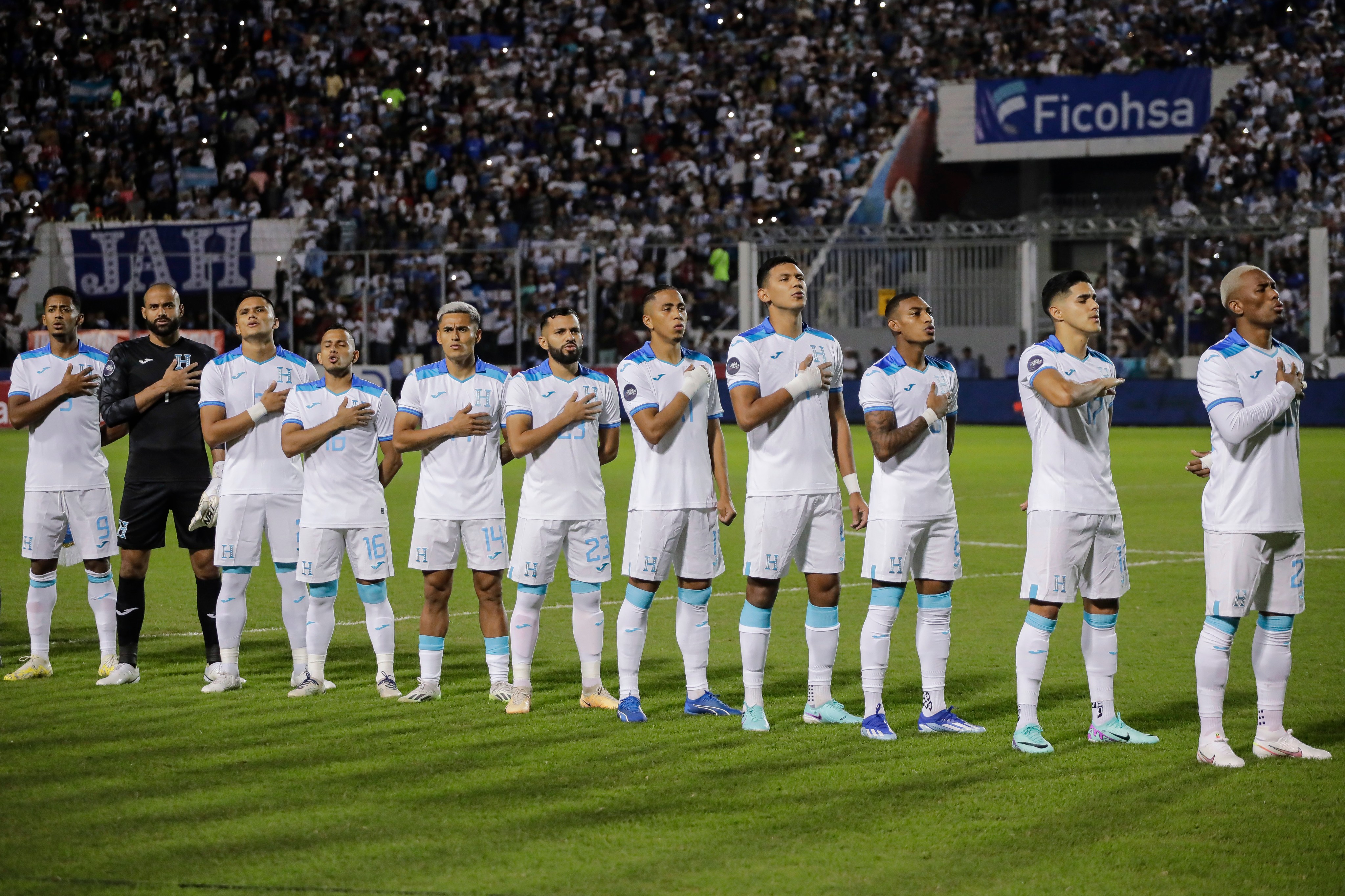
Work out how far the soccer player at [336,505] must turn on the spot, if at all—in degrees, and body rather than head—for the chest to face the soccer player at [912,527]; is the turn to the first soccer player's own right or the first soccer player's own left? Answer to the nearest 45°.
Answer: approximately 45° to the first soccer player's own left

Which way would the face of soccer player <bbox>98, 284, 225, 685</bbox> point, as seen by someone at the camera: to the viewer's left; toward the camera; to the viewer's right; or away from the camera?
toward the camera

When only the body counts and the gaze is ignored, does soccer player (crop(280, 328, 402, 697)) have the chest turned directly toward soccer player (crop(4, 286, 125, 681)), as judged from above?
no

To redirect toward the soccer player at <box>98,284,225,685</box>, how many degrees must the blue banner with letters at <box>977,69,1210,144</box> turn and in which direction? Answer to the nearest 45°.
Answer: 0° — it already faces them

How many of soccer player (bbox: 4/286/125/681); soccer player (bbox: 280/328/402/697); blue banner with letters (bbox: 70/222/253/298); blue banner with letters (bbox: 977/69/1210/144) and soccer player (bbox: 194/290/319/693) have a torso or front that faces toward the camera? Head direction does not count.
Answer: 5

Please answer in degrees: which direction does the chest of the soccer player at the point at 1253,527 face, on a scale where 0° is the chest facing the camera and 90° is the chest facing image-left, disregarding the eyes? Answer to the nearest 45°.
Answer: approximately 315°

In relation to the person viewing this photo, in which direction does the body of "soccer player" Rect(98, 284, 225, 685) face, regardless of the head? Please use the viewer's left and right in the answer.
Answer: facing the viewer

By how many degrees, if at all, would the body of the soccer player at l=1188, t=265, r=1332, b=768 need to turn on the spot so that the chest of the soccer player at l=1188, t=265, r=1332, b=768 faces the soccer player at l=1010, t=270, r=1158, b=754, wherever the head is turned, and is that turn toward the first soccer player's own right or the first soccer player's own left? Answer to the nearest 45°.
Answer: approximately 135° to the first soccer player's own right

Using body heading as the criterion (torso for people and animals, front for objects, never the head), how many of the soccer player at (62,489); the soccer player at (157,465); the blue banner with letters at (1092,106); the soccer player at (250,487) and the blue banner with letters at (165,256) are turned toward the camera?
5

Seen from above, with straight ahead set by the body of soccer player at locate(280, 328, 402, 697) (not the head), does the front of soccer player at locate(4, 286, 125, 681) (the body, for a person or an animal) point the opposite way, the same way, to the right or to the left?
the same way

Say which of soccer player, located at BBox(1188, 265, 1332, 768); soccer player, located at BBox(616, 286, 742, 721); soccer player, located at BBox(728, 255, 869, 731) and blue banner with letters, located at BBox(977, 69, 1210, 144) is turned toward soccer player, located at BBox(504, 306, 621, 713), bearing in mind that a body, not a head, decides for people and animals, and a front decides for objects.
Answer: the blue banner with letters

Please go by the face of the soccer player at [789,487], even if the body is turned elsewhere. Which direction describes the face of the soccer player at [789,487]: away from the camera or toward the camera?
toward the camera

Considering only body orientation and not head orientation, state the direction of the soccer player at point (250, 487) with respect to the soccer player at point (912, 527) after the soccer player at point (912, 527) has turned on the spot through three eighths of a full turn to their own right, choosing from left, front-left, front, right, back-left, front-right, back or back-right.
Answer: front

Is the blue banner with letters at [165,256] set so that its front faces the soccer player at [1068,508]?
yes

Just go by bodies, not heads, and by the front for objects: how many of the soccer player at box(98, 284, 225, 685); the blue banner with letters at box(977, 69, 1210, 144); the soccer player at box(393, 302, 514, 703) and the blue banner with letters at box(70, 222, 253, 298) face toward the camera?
4

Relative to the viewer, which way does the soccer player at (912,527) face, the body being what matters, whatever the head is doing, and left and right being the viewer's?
facing the viewer and to the right of the viewer

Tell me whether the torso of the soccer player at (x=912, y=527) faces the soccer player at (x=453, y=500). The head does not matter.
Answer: no

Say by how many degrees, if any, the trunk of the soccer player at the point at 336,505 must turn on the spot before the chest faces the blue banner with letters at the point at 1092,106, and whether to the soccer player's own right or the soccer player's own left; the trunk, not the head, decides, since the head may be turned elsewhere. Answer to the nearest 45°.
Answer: approximately 135° to the soccer player's own left

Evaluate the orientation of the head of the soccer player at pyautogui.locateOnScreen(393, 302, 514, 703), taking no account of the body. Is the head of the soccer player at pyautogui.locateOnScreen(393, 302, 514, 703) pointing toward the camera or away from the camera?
toward the camera

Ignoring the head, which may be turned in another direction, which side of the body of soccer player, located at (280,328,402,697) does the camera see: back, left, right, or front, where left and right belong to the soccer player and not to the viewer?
front
